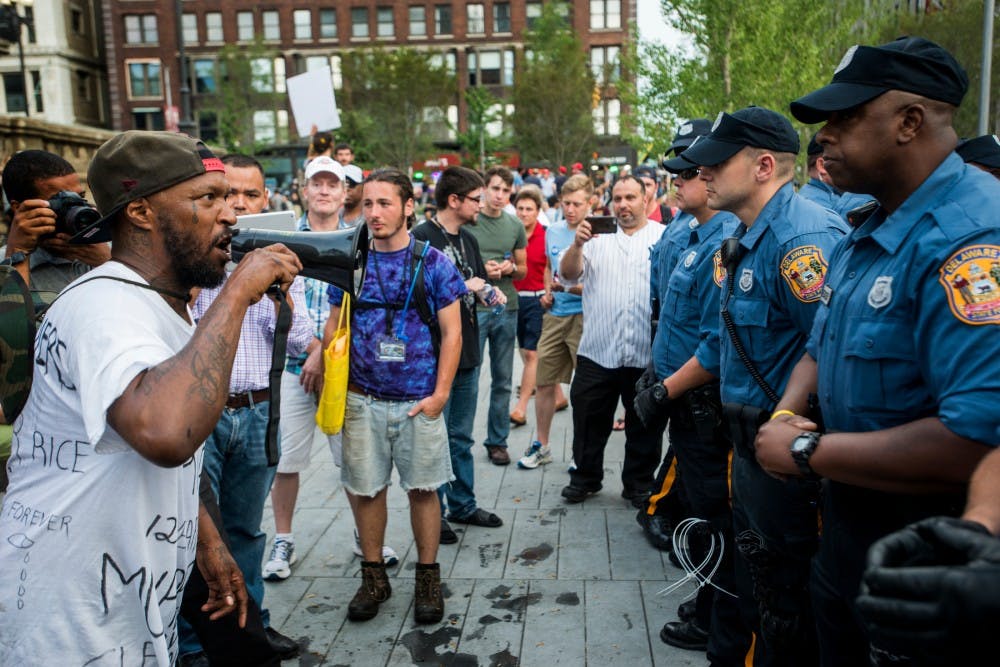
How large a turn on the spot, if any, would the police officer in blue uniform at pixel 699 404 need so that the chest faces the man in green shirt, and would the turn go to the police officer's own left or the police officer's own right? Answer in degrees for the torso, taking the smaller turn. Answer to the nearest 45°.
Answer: approximately 45° to the police officer's own right

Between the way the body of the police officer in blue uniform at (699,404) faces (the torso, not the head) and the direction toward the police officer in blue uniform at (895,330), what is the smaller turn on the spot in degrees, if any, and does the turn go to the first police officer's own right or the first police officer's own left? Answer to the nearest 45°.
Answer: approximately 90° to the first police officer's own left

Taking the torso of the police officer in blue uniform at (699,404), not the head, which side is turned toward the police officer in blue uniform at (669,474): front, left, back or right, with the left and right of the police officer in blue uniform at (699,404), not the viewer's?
right

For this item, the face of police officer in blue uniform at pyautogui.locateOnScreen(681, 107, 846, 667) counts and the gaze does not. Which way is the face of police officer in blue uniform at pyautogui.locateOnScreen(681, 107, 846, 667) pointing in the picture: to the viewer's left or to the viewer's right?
to the viewer's left

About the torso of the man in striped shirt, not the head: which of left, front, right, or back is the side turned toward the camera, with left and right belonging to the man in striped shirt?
front

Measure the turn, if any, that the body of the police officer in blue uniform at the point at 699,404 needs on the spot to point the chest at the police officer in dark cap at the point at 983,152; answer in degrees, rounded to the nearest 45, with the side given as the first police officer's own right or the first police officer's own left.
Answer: approximately 135° to the first police officer's own right

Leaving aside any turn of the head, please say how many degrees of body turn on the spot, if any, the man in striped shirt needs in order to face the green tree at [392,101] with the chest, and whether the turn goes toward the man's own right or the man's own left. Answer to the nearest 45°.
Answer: approximately 180°

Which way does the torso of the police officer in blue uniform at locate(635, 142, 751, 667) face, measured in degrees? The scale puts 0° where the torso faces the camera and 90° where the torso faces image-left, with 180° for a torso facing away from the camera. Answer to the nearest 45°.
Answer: approximately 90°

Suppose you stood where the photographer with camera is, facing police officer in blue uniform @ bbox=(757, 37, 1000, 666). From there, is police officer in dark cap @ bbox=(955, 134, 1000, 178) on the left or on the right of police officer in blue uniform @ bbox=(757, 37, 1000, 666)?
left

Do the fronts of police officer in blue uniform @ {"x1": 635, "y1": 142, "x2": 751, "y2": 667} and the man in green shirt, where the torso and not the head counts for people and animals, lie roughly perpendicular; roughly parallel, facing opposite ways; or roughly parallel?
roughly perpendicular

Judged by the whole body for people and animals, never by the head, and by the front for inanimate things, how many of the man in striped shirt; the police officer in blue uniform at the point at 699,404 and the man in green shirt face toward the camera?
2

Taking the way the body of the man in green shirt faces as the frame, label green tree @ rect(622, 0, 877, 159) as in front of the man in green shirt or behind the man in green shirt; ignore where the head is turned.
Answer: behind

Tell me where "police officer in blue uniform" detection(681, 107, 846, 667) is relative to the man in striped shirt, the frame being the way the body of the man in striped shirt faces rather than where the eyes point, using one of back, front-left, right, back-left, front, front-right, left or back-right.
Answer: front

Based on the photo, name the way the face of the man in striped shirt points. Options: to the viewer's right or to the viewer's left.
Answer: to the viewer's left

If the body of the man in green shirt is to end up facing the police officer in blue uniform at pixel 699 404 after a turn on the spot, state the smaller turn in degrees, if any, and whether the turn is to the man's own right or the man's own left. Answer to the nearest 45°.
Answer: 0° — they already face them

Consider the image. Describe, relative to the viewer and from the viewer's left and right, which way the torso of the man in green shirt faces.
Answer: facing the viewer
